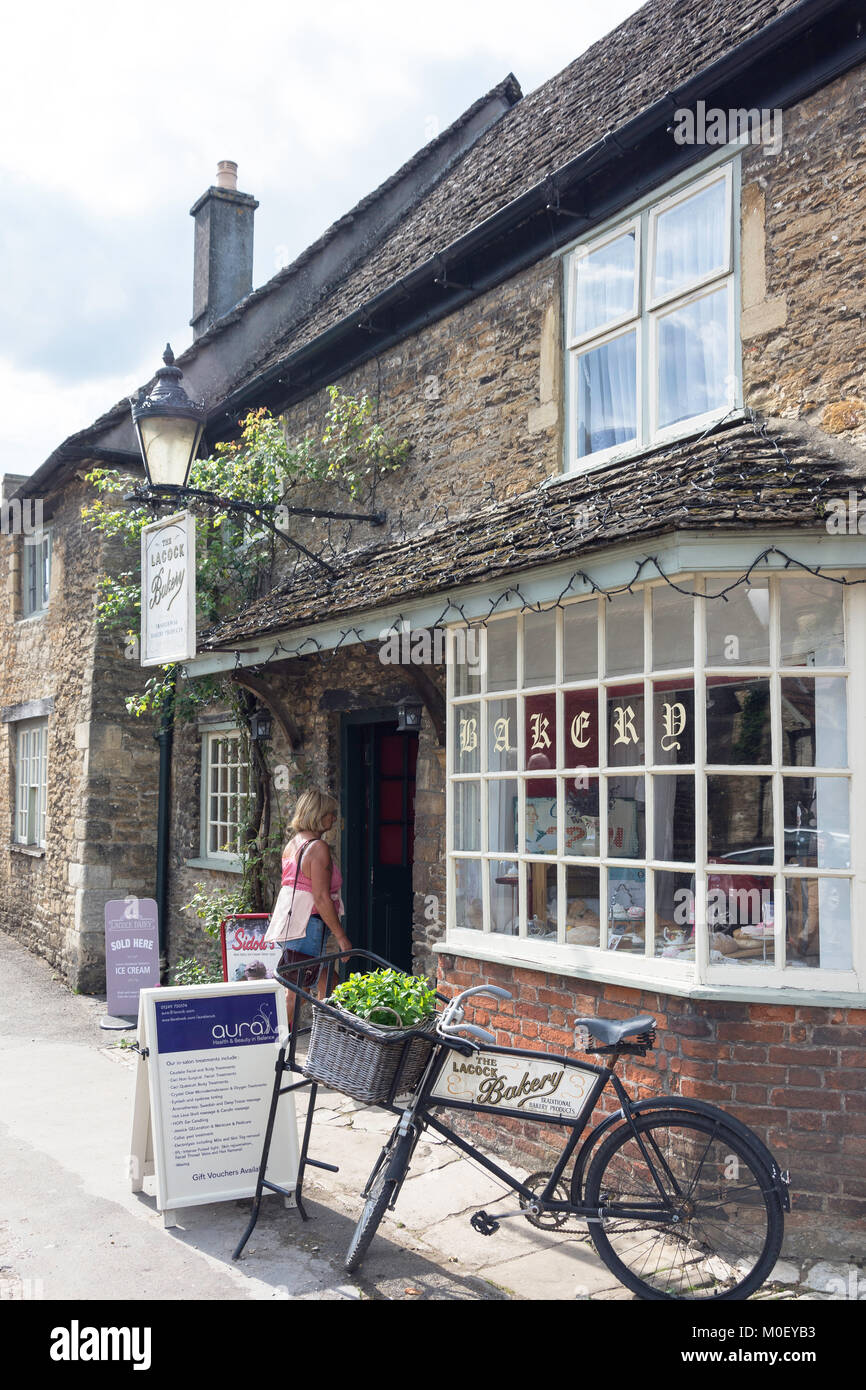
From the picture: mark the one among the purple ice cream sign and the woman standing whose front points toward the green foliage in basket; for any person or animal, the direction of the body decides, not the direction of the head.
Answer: the purple ice cream sign

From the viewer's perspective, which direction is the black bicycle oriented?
to the viewer's left

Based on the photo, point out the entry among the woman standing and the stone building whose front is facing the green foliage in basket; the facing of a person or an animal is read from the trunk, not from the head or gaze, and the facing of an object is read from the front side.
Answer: the stone building

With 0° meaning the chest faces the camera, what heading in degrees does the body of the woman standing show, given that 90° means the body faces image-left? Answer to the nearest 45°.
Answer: approximately 225°

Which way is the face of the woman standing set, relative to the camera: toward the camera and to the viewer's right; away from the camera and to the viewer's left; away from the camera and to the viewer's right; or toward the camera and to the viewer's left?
away from the camera and to the viewer's right

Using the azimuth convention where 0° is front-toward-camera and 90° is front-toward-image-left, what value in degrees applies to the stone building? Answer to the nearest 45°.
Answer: approximately 45°
